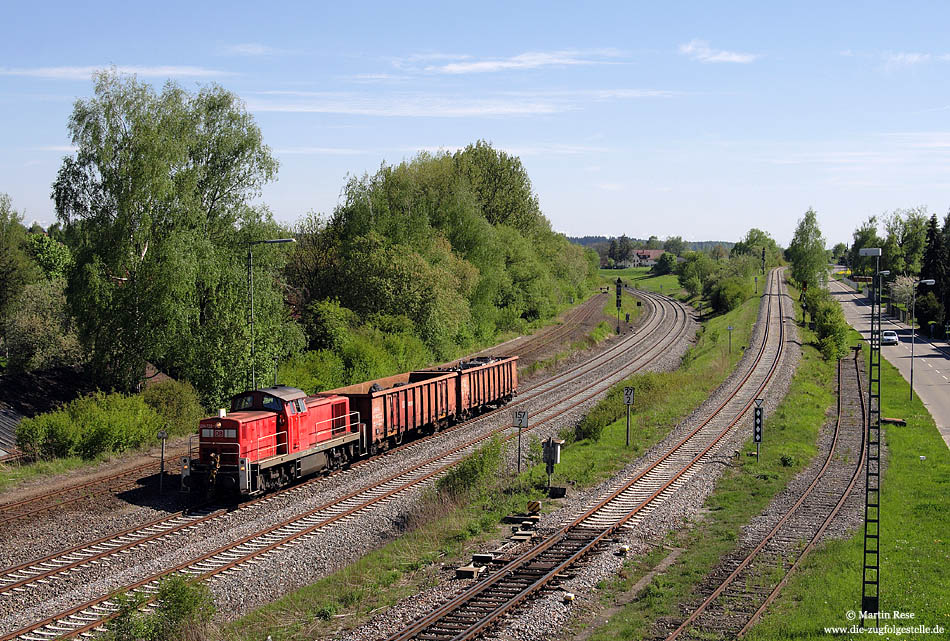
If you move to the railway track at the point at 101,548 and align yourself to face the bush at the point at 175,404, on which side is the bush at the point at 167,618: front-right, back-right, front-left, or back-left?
back-right

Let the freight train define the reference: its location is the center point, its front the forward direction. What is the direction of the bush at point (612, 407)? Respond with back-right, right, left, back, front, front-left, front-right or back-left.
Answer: back

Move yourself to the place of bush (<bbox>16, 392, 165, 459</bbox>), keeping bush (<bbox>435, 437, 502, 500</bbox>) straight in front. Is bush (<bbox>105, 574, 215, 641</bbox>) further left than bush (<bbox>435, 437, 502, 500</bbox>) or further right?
right

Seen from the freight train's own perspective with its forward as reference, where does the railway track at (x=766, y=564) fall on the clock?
The railway track is roughly at 9 o'clock from the freight train.

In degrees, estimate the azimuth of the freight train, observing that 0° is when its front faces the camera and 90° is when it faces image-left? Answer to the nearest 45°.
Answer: approximately 45°

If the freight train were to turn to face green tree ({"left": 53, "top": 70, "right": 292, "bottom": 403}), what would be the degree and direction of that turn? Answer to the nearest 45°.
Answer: approximately 90° to its right

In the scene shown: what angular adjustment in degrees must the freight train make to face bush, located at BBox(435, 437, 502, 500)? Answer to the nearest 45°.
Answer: approximately 135° to its left

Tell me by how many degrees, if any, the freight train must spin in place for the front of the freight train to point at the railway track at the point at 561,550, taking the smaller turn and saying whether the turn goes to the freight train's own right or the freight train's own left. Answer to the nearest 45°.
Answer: approximately 90° to the freight train's own left

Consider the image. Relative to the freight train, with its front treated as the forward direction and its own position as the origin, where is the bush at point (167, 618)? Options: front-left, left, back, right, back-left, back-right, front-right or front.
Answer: front-left
